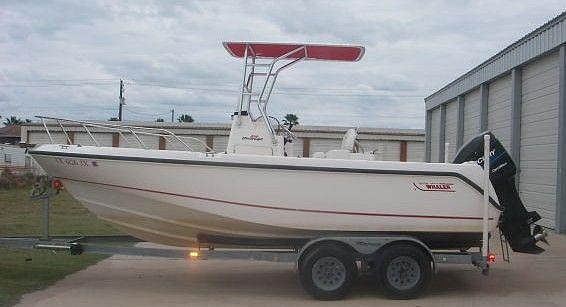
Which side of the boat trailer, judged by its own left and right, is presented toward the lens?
left

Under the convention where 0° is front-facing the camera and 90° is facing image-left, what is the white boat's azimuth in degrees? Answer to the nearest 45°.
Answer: approximately 90°

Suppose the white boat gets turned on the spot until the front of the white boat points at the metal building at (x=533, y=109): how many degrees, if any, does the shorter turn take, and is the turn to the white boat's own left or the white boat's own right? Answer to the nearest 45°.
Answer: approximately 135° to the white boat's own right

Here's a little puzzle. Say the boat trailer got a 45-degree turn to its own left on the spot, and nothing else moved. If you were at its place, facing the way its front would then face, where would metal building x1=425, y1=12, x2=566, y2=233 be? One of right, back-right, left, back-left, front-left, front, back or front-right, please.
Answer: back
